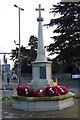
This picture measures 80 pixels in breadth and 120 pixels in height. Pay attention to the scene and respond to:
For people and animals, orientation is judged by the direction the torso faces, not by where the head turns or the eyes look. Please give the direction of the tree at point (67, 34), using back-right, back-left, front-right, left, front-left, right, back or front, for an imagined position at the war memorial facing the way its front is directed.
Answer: back

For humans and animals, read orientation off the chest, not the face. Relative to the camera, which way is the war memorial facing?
toward the camera
